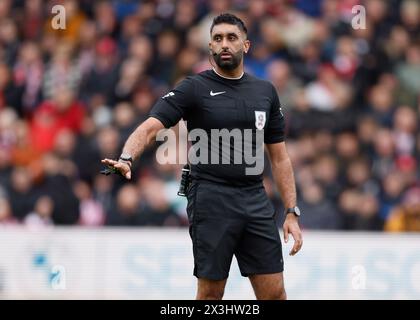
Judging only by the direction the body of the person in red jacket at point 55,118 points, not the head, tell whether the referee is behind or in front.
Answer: in front

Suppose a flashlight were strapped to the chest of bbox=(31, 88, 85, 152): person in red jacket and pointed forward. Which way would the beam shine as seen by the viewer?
toward the camera
